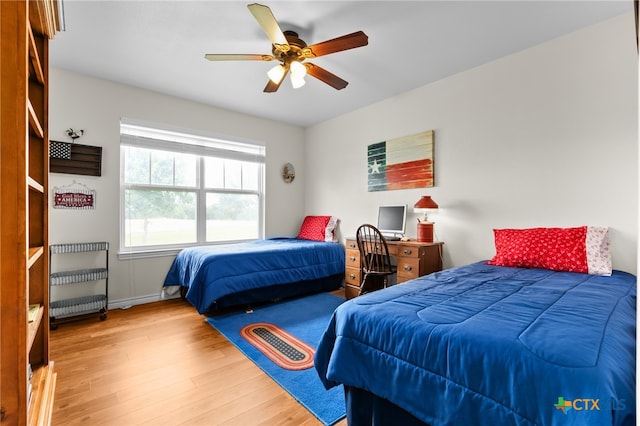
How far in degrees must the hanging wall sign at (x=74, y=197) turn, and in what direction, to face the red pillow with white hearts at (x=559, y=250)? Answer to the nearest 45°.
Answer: approximately 45° to its left

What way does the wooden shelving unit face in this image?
to the viewer's right

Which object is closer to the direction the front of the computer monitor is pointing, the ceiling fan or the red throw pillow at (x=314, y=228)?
the ceiling fan

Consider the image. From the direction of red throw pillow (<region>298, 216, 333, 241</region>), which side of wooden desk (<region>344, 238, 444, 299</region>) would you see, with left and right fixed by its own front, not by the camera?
right

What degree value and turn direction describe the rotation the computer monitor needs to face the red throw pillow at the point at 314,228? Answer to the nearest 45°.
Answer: approximately 90° to its right

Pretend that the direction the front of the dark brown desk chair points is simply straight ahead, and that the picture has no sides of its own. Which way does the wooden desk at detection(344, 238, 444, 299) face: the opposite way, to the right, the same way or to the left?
the opposite way

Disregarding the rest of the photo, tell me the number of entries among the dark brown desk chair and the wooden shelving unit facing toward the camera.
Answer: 0

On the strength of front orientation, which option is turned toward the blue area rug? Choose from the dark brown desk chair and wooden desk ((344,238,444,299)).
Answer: the wooden desk

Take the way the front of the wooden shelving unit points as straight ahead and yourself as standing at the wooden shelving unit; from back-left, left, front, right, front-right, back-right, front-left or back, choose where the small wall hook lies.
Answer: left
